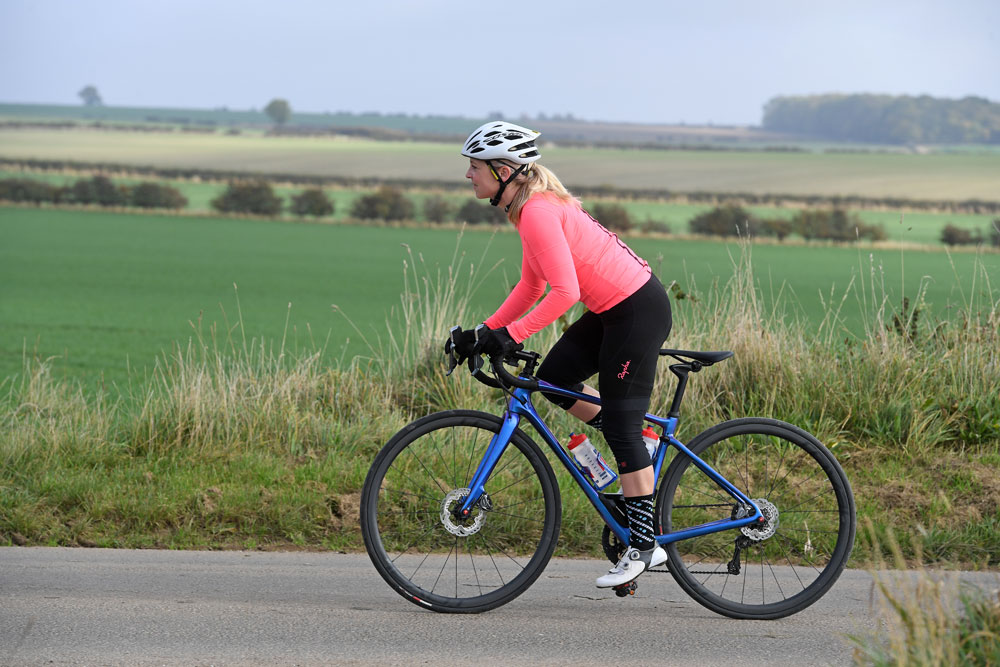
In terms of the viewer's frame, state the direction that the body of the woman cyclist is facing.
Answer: to the viewer's left

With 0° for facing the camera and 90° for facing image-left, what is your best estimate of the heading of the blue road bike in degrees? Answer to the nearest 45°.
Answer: approximately 90°

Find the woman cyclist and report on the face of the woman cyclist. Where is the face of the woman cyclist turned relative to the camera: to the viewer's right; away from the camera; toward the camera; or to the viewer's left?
to the viewer's left
